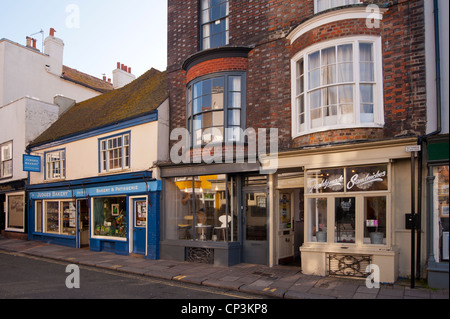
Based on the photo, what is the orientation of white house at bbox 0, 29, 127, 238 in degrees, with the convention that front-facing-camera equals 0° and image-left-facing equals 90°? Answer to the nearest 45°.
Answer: approximately 45°

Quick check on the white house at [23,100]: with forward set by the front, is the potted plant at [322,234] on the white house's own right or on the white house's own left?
on the white house's own left

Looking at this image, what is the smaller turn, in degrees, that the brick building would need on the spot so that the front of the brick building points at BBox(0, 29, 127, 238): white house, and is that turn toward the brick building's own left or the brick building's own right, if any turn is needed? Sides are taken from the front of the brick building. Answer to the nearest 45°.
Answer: approximately 90° to the brick building's own right

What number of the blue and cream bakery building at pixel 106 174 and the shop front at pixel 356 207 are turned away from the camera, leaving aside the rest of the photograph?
0

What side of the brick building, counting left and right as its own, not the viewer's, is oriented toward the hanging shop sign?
right

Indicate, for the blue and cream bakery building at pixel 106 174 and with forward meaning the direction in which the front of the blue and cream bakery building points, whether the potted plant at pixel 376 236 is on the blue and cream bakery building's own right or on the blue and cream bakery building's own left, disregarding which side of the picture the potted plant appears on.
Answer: on the blue and cream bakery building's own left

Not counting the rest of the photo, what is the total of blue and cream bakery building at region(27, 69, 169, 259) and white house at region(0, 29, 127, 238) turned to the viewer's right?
0
